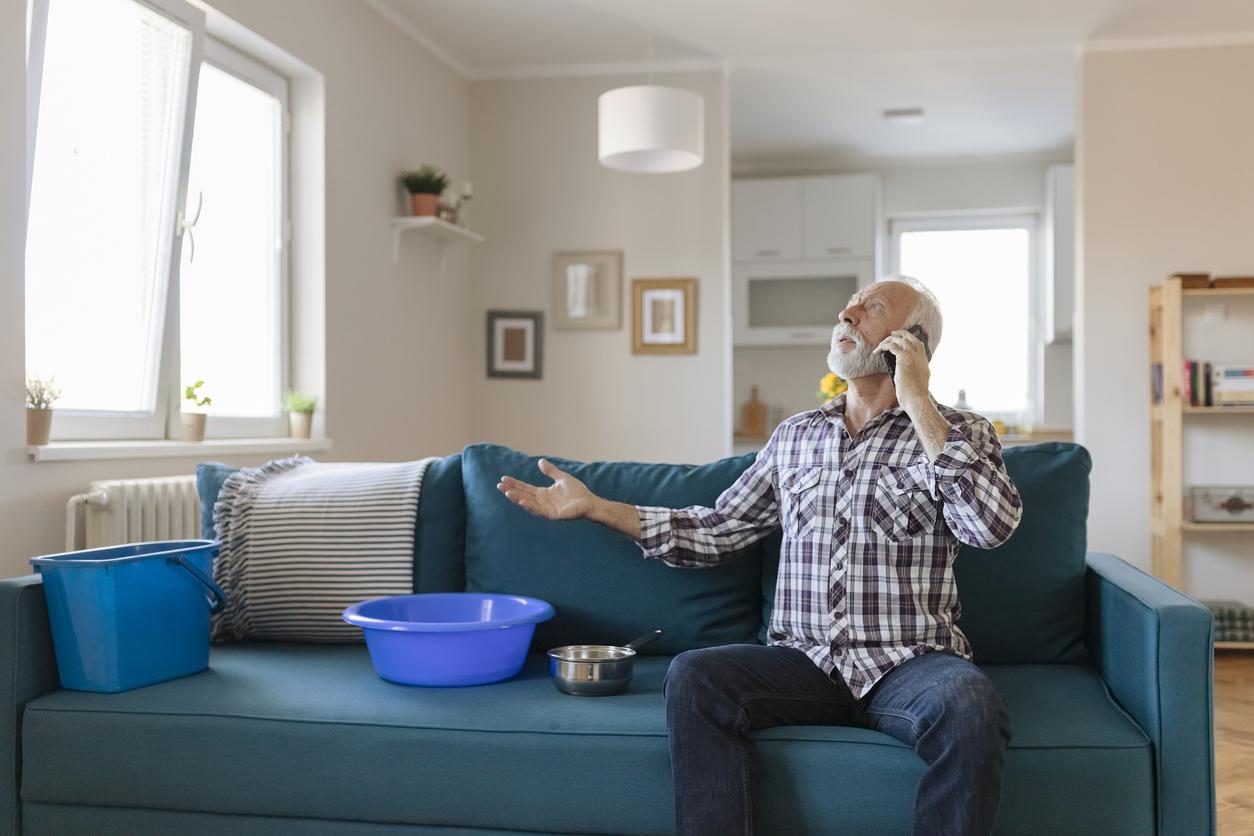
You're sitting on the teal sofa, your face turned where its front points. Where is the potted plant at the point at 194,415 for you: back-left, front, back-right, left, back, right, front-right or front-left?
back-right

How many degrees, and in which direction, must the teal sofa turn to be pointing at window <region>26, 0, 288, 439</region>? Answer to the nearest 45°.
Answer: approximately 135° to its right

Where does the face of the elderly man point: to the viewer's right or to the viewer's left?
to the viewer's left

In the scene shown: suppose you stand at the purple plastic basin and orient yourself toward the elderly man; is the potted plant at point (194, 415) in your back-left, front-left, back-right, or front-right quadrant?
back-left

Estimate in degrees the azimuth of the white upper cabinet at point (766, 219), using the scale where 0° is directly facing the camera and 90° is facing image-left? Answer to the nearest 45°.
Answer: approximately 0°

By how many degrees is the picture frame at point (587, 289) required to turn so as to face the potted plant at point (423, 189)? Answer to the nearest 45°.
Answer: approximately 45° to its right

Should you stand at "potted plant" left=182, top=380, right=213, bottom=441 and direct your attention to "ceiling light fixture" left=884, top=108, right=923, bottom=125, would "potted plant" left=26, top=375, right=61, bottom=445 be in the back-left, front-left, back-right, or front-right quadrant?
back-right

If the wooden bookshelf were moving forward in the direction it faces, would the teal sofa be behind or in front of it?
in front
